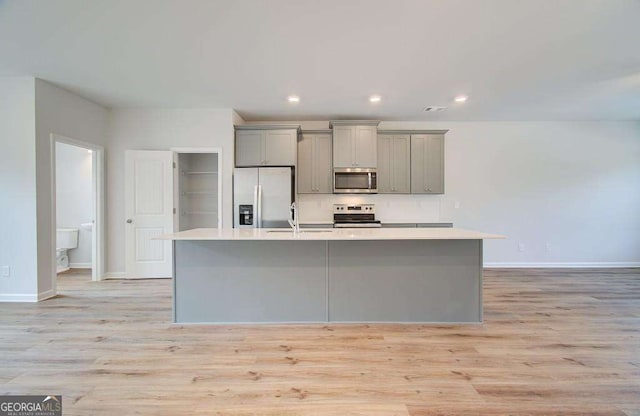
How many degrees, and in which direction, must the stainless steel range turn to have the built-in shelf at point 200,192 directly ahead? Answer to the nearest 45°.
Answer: approximately 90° to its right

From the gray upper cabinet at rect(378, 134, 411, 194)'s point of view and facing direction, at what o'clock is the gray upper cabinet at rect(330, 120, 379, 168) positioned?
the gray upper cabinet at rect(330, 120, 379, 168) is roughly at 2 o'clock from the gray upper cabinet at rect(378, 134, 411, 194).

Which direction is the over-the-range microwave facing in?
toward the camera

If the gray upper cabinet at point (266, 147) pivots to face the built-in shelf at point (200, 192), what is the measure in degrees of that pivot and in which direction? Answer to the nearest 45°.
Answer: approximately 135° to its right

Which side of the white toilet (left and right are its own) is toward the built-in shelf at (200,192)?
left

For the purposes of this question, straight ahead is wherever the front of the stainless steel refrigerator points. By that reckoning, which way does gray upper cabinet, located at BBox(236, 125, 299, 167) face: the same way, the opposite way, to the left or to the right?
the same way

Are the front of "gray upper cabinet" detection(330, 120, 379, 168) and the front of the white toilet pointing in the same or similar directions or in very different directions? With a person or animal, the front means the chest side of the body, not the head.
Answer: same or similar directions

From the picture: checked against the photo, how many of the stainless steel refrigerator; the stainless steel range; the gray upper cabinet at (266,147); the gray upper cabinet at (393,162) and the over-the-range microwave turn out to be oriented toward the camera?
5

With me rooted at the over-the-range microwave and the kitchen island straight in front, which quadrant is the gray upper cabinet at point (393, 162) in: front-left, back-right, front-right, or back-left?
back-left

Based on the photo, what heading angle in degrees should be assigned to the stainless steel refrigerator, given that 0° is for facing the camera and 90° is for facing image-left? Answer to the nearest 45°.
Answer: approximately 0°

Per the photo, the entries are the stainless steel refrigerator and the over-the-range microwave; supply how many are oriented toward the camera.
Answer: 2

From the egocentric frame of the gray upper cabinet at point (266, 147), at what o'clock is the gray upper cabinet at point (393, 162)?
the gray upper cabinet at point (393, 162) is roughly at 9 o'clock from the gray upper cabinet at point (266, 147).

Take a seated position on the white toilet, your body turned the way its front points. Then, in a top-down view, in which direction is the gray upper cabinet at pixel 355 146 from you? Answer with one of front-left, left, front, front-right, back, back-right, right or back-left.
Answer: left

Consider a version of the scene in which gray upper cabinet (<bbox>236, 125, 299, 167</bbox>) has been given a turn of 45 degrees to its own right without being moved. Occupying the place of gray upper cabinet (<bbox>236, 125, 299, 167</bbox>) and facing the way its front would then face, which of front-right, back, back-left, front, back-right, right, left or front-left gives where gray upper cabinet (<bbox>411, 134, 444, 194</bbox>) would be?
back-left

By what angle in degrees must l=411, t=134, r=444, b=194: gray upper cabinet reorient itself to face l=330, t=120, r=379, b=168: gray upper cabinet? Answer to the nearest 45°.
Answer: approximately 45° to its right

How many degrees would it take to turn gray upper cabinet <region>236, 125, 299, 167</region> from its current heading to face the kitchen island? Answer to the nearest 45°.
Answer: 0° — it already faces it

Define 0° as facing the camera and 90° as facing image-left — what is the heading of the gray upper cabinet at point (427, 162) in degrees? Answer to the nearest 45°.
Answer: approximately 0°

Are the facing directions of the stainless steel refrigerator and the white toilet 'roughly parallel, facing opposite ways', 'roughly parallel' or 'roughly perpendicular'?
roughly parallel

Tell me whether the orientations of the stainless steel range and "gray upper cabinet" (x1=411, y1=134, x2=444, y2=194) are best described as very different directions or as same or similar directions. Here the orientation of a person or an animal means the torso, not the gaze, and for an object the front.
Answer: same or similar directions
